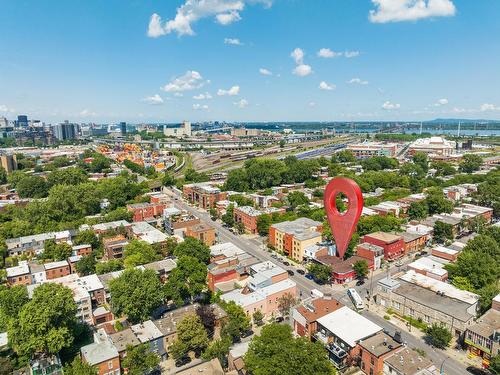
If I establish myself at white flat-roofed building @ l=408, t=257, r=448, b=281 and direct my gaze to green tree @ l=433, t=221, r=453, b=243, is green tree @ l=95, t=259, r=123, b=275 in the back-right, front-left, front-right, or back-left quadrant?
back-left

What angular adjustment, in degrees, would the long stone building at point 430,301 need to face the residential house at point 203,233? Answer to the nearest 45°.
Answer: approximately 45° to its right

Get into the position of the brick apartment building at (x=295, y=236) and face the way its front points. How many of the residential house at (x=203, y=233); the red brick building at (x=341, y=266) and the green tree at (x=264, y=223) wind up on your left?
1

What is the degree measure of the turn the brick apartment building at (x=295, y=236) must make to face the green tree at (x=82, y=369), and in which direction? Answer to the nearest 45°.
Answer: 0° — it already faces it

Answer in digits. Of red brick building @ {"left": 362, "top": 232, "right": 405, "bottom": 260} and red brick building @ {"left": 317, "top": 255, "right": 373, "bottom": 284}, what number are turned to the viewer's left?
0

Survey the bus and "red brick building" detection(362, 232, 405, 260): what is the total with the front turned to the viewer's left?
0

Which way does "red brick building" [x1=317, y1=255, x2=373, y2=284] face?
toward the camera

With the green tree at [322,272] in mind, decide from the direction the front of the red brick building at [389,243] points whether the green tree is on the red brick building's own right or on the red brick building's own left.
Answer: on the red brick building's own right

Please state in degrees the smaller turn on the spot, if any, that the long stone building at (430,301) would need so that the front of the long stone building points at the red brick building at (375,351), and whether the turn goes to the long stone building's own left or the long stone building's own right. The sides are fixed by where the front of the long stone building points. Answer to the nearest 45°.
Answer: approximately 45° to the long stone building's own left

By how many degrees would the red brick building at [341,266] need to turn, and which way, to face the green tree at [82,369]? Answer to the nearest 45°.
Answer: approximately 45° to its right

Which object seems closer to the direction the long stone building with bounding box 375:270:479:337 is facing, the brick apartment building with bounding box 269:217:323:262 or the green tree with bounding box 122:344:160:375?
the green tree

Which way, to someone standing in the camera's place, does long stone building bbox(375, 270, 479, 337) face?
facing the viewer and to the left of the viewer

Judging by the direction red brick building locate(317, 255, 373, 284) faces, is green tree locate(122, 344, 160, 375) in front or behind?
in front

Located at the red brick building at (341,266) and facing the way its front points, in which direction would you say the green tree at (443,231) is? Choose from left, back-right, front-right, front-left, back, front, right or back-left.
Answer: back-left

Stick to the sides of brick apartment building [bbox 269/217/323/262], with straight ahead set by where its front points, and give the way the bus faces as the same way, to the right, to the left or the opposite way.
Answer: to the left
